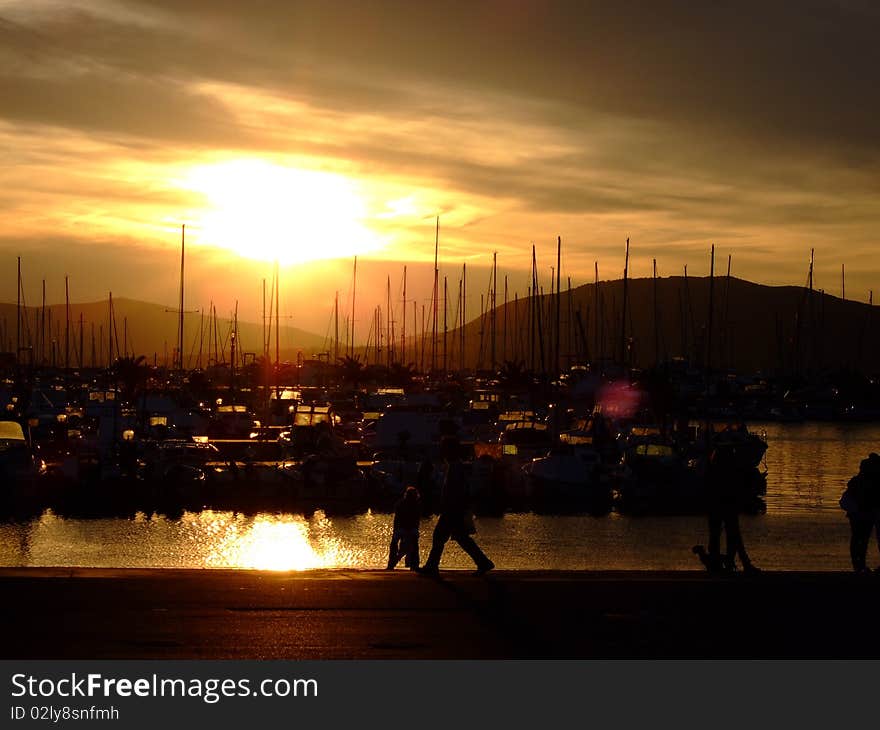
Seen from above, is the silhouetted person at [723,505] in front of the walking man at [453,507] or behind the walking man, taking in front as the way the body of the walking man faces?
behind

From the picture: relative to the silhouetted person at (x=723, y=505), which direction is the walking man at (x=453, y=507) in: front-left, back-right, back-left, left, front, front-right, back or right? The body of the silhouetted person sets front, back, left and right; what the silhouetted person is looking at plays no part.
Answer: front-left

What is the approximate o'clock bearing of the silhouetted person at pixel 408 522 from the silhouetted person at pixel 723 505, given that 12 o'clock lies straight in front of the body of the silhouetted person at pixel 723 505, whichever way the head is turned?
the silhouetted person at pixel 408 522 is roughly at 12 o'clock from the silhouetted person at pixel 723 505.

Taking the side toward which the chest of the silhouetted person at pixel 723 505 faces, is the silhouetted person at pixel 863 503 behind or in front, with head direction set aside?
behind

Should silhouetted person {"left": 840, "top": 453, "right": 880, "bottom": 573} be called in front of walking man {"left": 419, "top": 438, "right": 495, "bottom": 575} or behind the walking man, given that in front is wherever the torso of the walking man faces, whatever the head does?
behind

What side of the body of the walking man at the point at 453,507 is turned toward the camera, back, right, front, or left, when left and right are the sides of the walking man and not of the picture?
left

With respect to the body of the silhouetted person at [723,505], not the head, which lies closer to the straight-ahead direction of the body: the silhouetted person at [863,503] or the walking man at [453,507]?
the walking man
